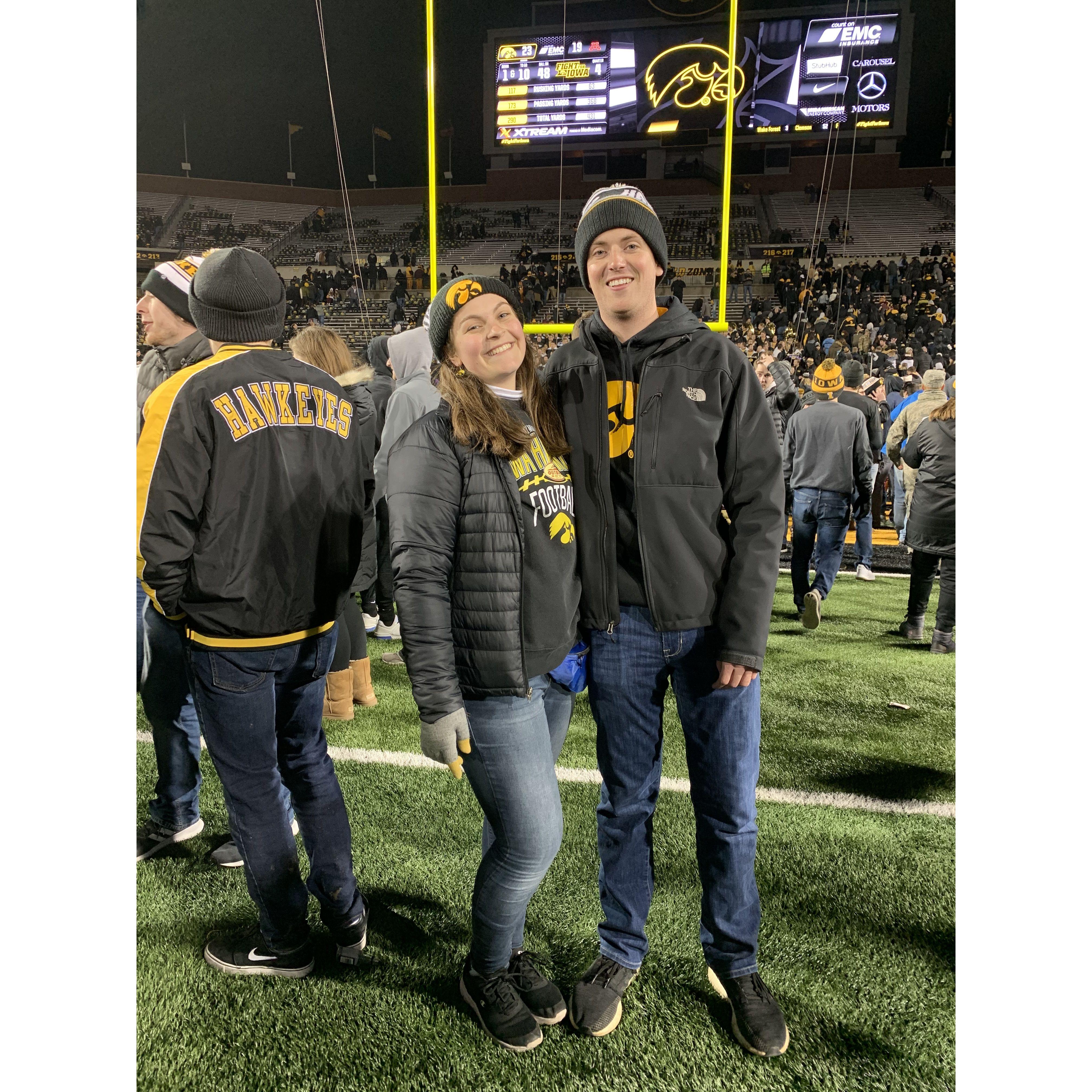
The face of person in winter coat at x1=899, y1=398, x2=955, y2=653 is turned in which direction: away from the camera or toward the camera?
away from the camera

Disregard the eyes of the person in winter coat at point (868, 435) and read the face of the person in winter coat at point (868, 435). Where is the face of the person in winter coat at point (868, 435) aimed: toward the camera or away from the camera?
away from the camera

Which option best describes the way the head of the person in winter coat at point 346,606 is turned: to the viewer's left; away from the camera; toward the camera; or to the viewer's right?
away from the camera

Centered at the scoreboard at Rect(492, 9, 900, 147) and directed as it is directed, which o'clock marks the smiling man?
The smiling man is roughly at 12 o'clock from the scoreboard.

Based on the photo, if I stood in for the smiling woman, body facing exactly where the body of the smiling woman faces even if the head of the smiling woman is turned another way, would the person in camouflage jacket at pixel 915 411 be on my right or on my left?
on my left

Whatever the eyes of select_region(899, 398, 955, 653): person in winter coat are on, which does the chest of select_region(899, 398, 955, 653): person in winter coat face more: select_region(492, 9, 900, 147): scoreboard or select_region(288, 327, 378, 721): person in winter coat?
the scoreboard

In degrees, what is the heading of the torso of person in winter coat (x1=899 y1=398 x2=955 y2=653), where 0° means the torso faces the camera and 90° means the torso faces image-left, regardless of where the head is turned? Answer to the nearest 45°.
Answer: approximately 135°
